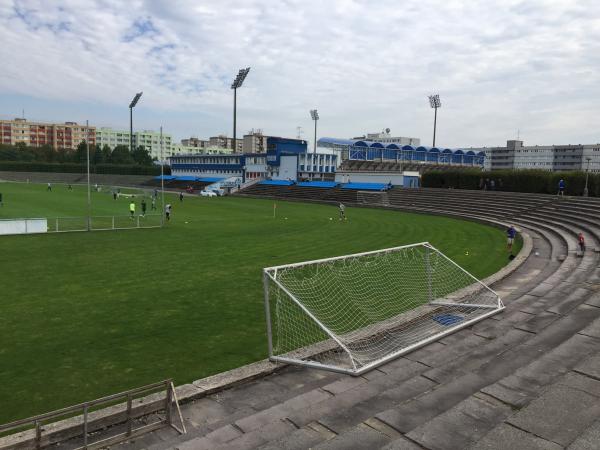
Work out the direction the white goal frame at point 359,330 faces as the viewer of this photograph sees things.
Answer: facing away from the viewer and to the left of the viewer

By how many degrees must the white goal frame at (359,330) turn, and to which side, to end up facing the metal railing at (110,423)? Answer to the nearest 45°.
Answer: approximately 90° to its left

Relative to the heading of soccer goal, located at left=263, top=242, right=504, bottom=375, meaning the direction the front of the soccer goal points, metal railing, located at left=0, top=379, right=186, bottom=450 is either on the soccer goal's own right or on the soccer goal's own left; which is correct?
on the soccer goal's own left
